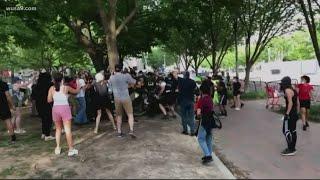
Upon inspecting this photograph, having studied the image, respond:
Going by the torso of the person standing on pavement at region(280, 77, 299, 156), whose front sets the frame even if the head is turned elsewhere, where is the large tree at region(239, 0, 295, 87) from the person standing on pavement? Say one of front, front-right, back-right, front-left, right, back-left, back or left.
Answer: right

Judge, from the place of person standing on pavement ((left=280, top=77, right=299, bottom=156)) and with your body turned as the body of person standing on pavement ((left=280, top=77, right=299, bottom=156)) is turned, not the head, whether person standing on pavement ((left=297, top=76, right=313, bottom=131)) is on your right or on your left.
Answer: on your right

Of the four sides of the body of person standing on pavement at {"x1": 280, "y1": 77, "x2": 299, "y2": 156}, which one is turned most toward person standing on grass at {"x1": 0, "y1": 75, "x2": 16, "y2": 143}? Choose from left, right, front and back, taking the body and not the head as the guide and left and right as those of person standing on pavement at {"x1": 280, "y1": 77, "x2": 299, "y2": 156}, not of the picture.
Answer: front

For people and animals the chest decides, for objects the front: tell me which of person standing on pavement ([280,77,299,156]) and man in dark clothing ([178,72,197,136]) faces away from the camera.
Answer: the man in dark clothing

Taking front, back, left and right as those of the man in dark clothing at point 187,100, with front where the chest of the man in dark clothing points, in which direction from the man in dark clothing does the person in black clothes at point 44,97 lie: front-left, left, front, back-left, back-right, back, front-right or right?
left

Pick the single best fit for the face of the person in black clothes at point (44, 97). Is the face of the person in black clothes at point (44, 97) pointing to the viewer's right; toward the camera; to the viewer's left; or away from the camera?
away from the camera

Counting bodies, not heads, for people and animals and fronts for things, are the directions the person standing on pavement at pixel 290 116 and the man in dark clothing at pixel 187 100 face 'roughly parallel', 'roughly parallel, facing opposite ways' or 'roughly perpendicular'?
roughly perpendicular

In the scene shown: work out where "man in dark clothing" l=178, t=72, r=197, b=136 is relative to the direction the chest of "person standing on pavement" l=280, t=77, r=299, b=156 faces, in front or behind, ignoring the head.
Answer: in front

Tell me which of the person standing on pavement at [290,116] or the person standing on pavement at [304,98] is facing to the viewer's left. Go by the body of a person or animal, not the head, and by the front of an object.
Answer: the person standing on pavement at [290,116]

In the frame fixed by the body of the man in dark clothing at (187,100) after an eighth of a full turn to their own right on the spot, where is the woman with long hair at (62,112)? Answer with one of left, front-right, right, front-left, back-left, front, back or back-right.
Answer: back

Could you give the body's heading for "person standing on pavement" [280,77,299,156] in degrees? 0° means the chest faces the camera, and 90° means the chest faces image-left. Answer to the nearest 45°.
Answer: approximately 90°
